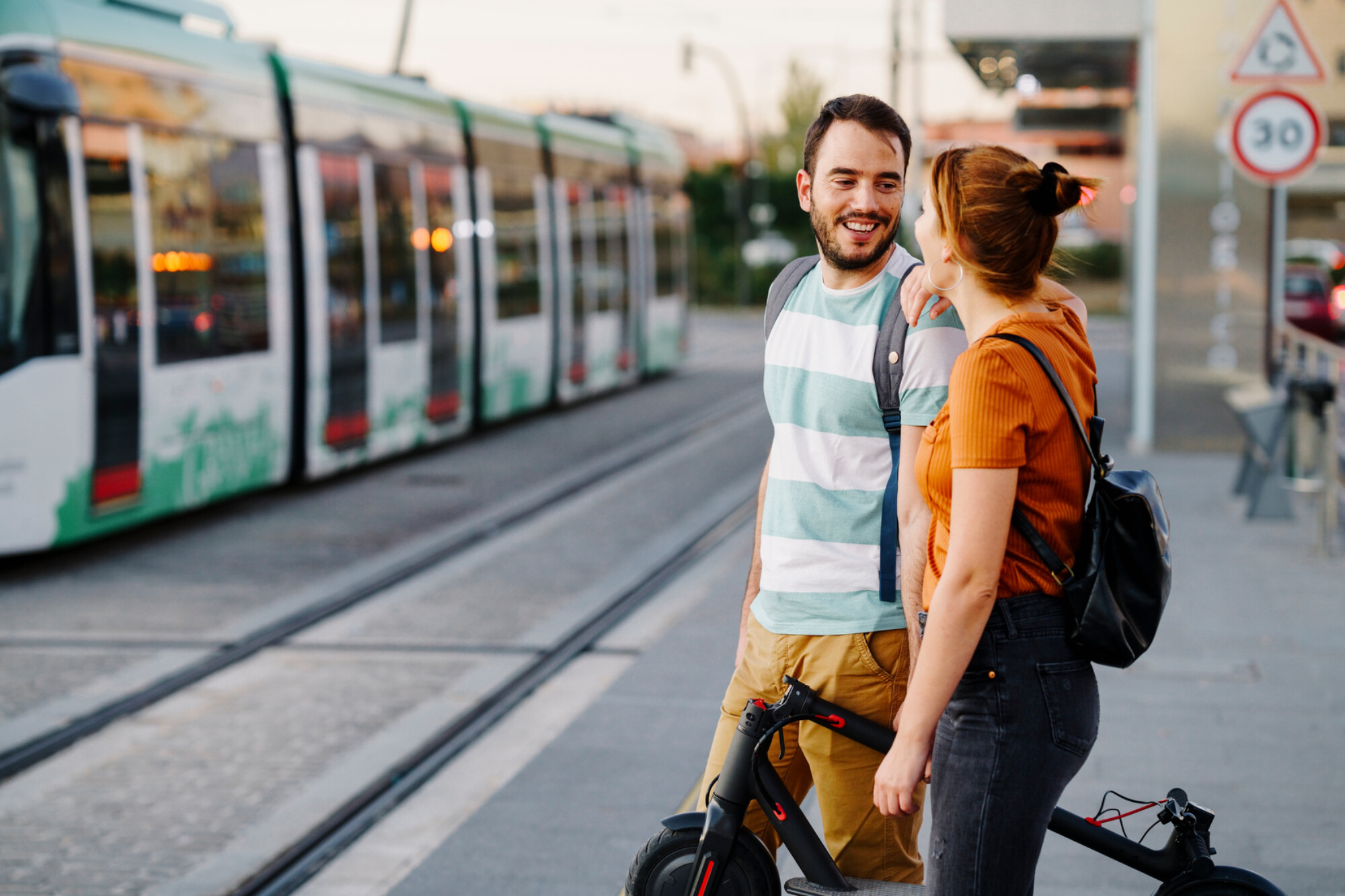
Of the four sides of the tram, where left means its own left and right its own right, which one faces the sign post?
left

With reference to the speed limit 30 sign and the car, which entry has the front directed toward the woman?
the speed limit 30 sign

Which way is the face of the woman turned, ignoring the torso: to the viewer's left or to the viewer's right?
to the viewer's left

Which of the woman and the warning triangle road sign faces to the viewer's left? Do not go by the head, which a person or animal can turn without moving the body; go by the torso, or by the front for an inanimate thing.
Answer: the woman

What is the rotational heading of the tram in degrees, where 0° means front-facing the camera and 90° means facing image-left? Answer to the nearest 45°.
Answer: approximately 45°

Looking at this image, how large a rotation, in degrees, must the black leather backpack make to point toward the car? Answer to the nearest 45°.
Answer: approximately 90° to its left

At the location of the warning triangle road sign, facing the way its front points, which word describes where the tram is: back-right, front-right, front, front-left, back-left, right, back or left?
right

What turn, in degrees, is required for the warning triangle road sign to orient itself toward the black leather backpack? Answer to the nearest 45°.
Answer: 0° — it already faces it

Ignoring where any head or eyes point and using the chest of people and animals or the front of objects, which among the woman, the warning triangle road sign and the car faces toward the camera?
the warning triangle road sign

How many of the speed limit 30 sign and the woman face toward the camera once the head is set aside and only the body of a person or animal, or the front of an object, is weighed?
1

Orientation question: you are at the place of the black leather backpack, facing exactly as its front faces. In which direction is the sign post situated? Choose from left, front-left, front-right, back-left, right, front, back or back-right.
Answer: left

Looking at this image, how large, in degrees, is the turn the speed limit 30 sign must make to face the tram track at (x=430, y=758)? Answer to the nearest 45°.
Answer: approximately 45° to its right

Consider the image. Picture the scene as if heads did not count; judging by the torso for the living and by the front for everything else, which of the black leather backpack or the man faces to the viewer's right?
the black leather backpack

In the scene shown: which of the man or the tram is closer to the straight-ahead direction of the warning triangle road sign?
the man

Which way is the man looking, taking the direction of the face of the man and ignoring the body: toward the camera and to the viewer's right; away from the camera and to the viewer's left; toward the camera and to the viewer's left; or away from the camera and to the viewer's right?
toward the camera and to the viewer's right

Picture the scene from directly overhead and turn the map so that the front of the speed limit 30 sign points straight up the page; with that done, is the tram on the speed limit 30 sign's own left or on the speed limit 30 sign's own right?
on the speed limit 30 sign's own right
